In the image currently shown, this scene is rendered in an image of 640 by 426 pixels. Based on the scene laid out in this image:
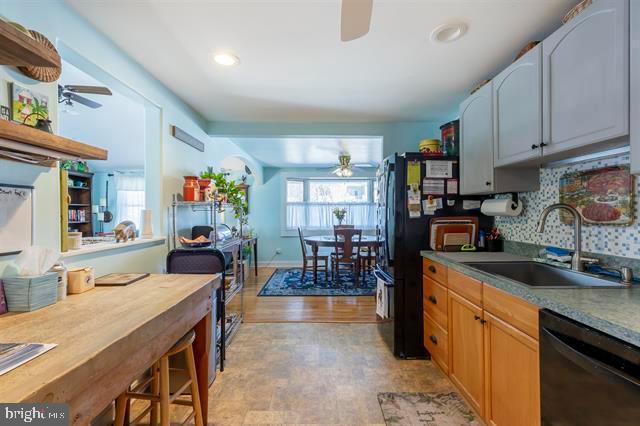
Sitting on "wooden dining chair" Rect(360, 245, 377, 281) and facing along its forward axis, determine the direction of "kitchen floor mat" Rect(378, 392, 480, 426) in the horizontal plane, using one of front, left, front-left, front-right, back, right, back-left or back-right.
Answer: back-left

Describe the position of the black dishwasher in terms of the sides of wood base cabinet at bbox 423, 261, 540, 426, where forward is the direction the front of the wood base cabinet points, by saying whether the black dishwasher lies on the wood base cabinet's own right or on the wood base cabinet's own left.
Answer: on the wood base cabinet's own left

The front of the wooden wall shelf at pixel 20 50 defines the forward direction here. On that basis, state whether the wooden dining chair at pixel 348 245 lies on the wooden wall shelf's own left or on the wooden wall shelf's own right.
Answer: on the wooden wall shelf's own left

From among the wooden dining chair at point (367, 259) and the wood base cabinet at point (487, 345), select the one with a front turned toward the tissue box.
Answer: the wood base cabinet

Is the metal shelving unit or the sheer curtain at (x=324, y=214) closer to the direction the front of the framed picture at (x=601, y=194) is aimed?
the metal shelving unit

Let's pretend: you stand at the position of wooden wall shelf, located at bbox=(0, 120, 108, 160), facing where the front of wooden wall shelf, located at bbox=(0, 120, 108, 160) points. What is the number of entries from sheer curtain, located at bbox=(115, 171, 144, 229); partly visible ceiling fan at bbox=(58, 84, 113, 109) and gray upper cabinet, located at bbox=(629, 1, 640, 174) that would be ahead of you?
1

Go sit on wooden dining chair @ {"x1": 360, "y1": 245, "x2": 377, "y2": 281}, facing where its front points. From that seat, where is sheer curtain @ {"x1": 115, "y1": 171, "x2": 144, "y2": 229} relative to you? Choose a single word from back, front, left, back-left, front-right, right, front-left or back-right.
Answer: front-left

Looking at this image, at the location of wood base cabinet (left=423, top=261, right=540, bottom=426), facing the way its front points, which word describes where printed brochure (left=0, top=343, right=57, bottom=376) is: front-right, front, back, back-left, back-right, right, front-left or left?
front

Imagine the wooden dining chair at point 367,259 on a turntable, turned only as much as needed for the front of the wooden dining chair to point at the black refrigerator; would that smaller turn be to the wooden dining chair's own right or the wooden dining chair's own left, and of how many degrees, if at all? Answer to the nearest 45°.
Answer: approximately 135° to the wooden dining chair's own left

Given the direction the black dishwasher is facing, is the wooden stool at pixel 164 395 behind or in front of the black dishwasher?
in front

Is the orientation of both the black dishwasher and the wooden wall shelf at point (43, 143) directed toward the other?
yes

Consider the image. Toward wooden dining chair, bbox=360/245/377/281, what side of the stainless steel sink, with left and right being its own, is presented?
right

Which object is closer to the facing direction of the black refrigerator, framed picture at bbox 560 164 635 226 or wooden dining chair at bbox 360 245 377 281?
the wooden dining chair

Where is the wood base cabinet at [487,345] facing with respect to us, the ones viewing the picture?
facing the viewer and to the left of the viewer

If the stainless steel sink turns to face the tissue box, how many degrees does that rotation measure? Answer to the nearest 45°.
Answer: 0° — it already faces it

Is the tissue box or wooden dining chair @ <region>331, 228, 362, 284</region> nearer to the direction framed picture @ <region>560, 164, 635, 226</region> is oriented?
the tissue box

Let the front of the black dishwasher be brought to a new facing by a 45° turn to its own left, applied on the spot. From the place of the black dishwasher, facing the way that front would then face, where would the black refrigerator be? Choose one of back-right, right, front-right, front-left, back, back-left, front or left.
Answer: back-right

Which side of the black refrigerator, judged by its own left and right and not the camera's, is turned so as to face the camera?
left
